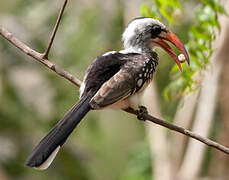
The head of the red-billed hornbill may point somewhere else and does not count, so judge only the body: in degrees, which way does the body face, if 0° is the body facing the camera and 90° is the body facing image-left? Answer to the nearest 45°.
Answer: approximately 225°
